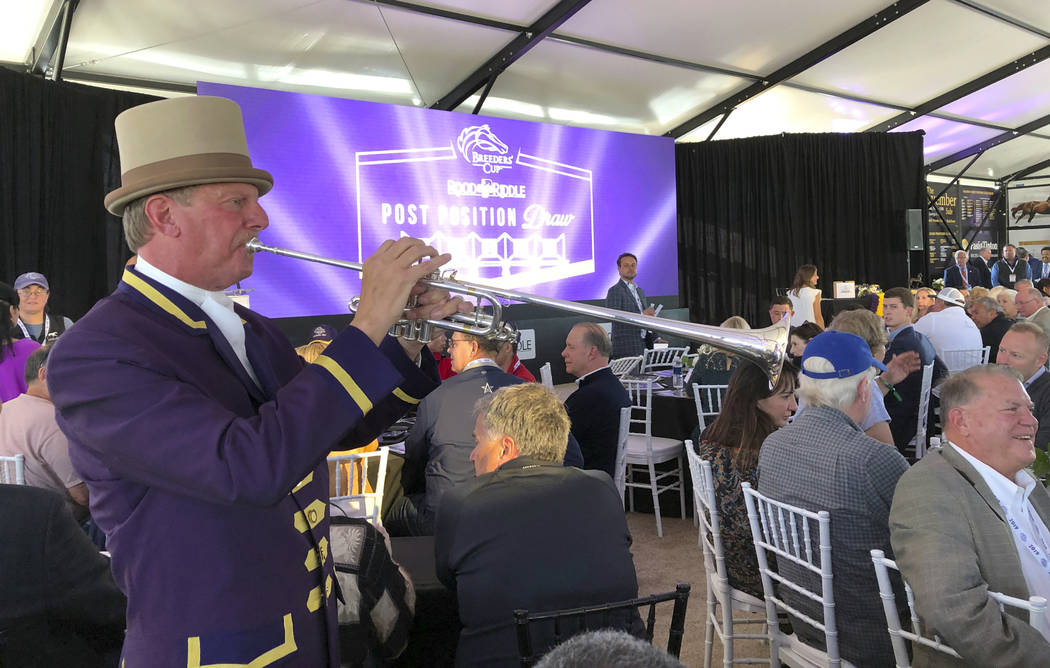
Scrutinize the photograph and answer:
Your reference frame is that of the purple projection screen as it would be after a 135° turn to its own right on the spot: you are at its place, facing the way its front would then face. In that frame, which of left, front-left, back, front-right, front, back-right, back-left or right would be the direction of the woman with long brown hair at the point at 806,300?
back

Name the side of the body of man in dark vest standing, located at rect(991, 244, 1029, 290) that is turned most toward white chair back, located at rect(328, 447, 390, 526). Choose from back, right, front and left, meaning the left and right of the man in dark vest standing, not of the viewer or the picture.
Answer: front

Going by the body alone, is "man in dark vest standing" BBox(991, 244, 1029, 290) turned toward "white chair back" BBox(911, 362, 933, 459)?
yes

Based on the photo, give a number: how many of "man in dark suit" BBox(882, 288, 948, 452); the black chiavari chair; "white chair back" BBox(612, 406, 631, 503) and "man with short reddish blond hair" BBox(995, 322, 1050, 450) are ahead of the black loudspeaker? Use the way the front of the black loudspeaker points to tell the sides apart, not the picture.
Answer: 4

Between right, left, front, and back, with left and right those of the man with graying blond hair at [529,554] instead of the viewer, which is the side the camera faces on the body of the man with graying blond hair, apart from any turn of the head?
back

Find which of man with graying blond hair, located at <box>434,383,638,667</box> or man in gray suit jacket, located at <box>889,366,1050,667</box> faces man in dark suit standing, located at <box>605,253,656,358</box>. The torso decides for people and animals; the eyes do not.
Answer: the man with graying blond hair

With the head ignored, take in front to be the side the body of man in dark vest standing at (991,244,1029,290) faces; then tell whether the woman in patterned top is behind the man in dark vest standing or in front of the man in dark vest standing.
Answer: in front

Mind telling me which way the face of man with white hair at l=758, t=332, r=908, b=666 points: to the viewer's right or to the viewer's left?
to the viewer's right

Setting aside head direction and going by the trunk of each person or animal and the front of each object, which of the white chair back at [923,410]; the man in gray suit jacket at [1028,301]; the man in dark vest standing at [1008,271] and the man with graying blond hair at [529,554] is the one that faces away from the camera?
the man with graying blond hair

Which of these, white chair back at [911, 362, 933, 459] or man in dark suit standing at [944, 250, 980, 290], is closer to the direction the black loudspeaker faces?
the white chair back
